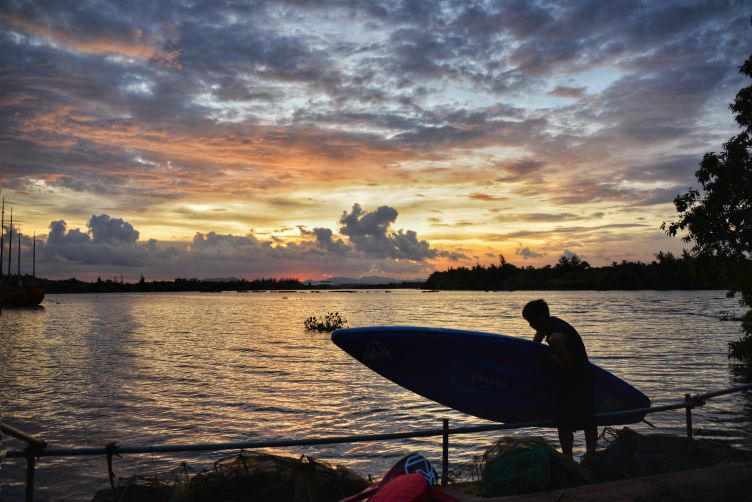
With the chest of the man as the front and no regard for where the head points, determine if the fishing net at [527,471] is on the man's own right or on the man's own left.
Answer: on the man's own left

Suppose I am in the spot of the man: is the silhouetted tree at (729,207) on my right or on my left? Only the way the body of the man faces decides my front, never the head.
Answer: on my right

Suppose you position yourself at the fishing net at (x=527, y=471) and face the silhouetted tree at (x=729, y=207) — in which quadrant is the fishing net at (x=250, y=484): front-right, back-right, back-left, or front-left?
back-left

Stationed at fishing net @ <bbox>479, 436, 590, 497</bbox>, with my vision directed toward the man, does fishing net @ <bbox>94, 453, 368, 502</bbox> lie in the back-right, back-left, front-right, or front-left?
back-left

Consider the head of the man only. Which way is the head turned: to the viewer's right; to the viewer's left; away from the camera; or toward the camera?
to the viewer's left

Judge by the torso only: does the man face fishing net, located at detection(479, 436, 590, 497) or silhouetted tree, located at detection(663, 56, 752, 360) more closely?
the fishing net

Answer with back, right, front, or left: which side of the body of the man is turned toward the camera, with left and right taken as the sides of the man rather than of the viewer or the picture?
left

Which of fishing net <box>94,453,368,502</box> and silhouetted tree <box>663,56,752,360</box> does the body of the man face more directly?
the fishing net

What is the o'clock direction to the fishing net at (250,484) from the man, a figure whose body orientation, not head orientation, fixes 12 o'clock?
The fishing net is roughly at 11 o'clock from the man.
